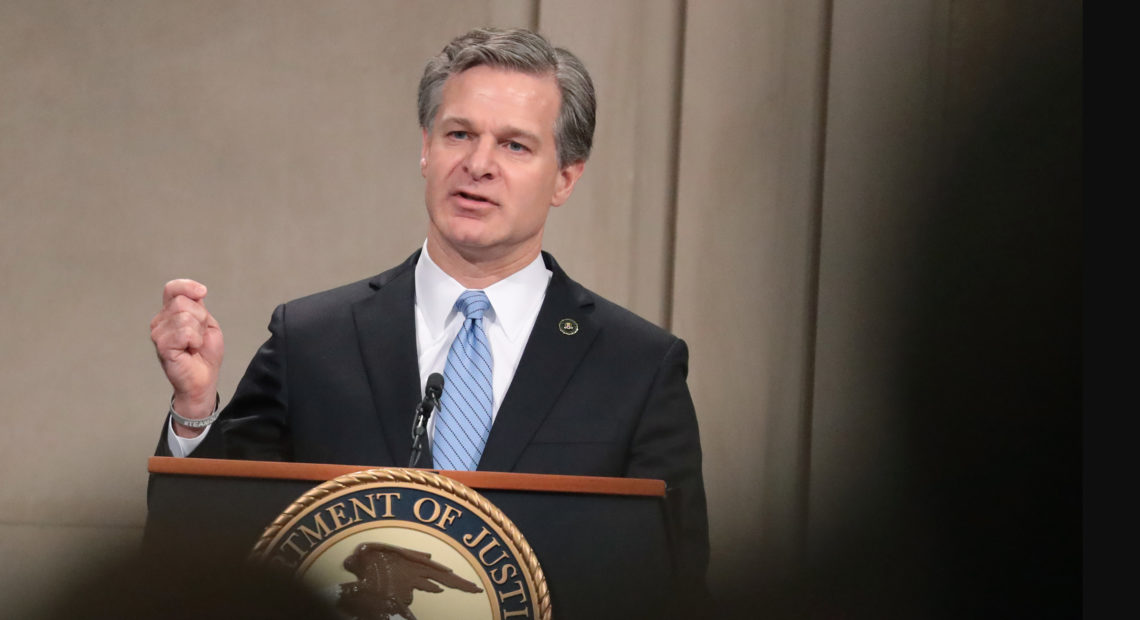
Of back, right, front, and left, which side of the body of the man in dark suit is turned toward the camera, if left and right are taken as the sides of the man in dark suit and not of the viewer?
front

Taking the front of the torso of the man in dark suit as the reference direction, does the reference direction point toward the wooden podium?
yes

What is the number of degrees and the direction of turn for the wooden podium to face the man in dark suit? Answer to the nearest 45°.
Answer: approximately 180°

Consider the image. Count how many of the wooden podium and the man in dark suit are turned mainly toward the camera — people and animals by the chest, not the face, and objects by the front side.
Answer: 2

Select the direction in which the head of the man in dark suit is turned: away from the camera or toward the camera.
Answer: toward the camera

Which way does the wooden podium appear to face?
toward the camera

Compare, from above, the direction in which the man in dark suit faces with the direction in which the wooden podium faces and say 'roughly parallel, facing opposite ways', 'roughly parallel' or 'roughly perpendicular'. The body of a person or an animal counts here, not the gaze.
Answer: roughly parallel
